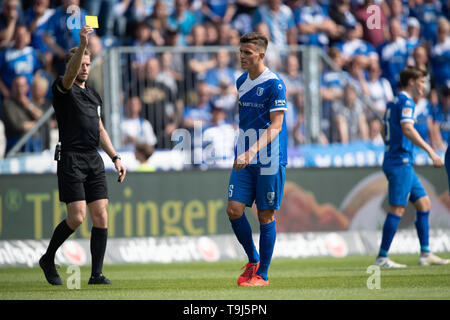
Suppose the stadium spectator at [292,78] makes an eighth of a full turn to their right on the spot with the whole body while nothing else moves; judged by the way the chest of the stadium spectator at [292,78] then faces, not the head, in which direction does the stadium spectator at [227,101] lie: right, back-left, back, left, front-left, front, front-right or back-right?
front-right

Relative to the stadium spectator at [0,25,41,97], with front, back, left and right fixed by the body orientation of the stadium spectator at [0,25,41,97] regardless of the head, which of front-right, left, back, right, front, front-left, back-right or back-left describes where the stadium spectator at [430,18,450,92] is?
left

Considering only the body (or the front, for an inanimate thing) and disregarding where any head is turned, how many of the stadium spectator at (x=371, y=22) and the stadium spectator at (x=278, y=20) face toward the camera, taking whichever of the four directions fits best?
2

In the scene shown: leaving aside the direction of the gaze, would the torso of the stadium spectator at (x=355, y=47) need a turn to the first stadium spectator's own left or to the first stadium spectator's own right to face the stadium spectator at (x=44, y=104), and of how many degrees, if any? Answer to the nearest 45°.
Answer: approximately 45° to the first stadium spectator's own right
